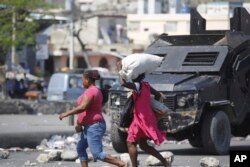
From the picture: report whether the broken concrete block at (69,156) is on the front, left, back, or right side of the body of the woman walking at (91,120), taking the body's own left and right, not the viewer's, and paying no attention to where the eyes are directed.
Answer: right

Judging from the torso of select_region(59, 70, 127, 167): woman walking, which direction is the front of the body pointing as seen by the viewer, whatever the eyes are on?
to the viewer's left

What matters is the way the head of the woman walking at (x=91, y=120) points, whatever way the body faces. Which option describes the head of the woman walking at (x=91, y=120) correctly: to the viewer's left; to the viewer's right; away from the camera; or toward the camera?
to the viewer's left

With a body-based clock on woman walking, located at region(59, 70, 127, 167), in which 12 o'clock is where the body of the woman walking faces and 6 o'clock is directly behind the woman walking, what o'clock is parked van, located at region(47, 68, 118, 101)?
The parked van is roughly at 3 o'clock from the woman walking.

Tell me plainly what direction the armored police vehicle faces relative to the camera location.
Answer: facing the viewer and to the left of the viewer

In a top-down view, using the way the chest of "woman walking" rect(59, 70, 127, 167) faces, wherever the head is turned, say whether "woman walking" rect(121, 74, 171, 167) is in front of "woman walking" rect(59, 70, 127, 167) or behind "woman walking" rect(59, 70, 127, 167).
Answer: behind

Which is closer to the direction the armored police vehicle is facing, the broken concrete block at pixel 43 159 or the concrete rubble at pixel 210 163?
the broken concrete block

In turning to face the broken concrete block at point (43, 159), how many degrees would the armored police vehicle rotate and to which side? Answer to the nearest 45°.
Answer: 0° — it already faces it
